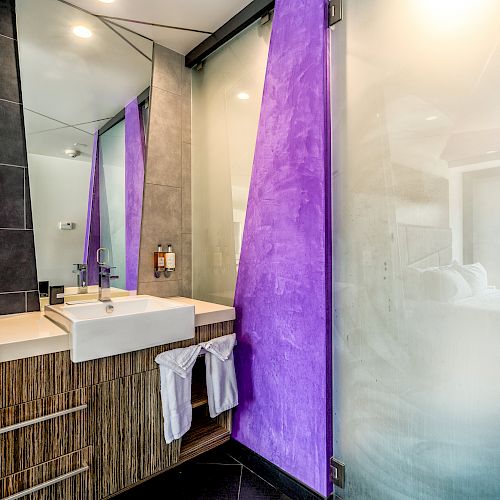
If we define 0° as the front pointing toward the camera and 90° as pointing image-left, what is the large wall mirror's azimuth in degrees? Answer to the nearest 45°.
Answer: approximately 315°

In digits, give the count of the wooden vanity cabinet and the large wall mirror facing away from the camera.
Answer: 0

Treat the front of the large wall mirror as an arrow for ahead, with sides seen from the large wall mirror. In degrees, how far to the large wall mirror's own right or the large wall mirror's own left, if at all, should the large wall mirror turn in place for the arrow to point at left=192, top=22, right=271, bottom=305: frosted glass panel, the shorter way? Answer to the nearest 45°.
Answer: approximately 45° to the large wall mirror's own left
